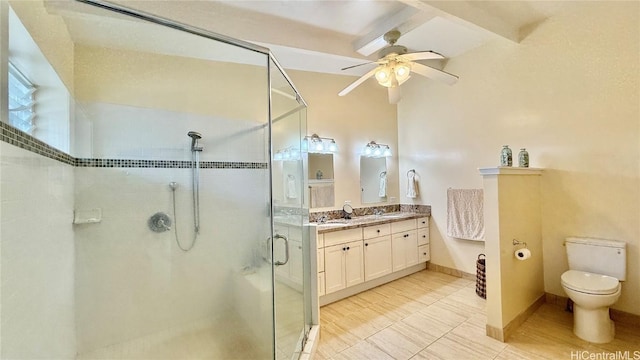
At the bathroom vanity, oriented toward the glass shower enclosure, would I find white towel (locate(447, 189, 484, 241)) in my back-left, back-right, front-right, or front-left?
back-left

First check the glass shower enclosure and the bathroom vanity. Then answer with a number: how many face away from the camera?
0

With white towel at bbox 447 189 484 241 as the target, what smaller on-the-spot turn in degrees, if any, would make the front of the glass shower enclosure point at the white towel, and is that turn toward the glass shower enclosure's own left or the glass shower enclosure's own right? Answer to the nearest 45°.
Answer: approximately 45° to the glass shower enclosure's own left

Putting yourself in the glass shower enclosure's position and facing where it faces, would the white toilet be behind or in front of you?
in front

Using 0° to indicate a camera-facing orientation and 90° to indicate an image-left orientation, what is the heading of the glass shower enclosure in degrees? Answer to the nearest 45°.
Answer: approximately 315°

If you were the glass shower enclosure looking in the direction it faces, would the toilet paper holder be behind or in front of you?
in front
